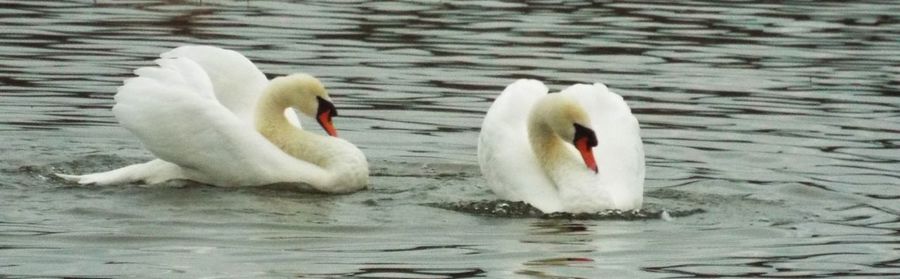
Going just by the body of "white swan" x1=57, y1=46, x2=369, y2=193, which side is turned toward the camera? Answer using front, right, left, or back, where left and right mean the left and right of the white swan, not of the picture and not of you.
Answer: right

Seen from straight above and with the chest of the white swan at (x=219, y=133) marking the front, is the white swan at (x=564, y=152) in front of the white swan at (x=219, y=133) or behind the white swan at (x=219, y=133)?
in front
